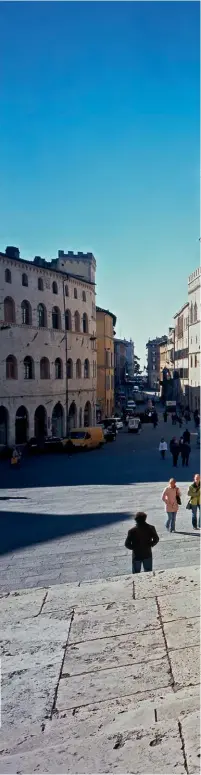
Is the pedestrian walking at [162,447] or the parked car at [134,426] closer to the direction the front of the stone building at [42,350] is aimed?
the pedestrian walking

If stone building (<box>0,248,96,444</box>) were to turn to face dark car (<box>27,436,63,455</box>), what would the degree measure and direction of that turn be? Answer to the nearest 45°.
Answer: approximately 45° to its right

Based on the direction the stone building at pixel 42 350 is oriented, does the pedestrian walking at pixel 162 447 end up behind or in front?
in front

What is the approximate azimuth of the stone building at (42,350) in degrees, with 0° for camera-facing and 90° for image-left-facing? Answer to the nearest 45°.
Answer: approximately 315°

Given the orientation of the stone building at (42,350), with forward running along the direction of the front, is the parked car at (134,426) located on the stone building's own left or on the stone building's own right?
on the stone building's own left
